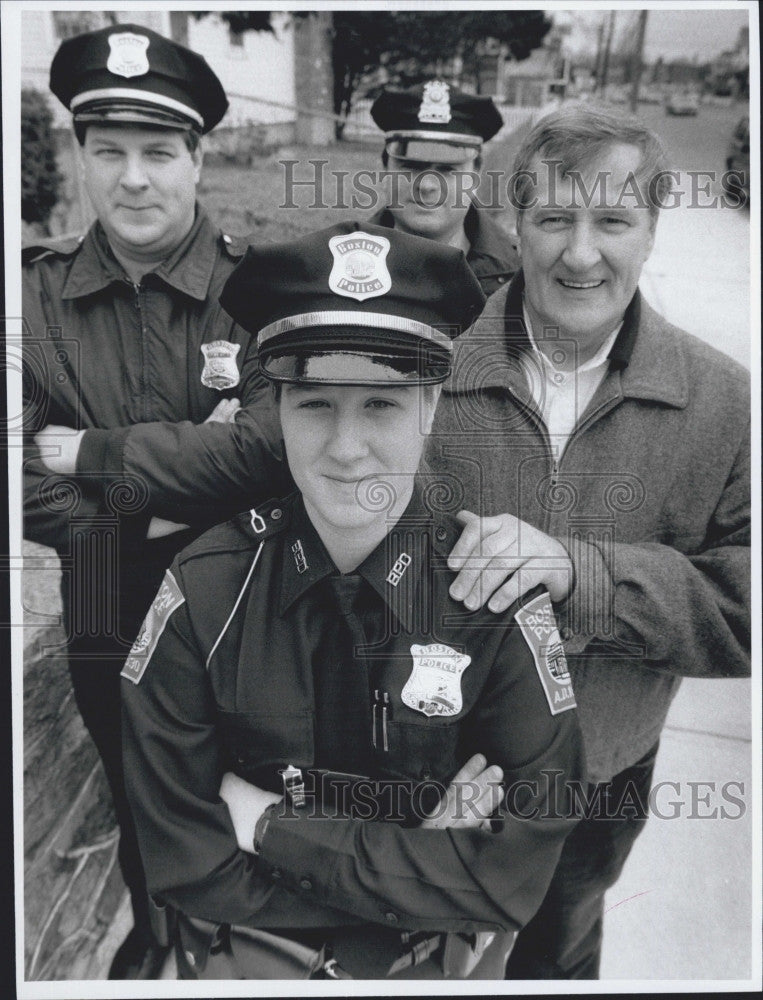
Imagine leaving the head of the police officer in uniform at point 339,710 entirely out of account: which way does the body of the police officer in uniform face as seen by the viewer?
toward the camera

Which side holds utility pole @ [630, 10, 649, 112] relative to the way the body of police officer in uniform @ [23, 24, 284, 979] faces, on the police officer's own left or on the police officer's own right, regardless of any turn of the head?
on the police officer's own left

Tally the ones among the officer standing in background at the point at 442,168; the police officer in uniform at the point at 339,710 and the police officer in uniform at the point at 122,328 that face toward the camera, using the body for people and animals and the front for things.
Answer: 3

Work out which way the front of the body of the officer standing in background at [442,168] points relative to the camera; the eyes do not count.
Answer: toward the camera

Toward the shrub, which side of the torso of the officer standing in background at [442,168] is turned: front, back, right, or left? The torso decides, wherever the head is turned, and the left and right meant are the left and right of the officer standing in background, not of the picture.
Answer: right
